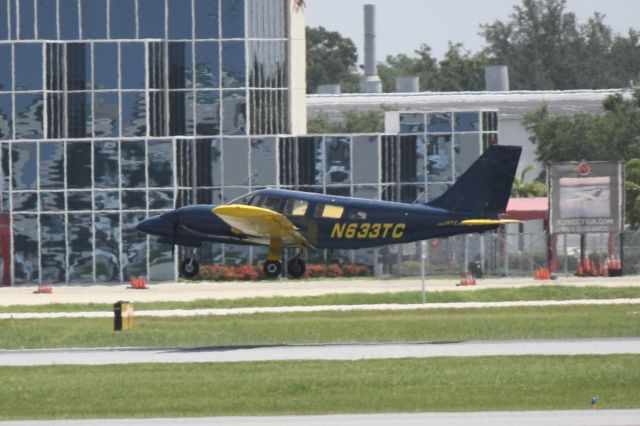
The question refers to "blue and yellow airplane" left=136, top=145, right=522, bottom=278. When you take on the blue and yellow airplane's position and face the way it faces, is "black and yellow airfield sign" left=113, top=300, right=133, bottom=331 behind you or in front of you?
in front

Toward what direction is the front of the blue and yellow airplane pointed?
to the viewer's left
